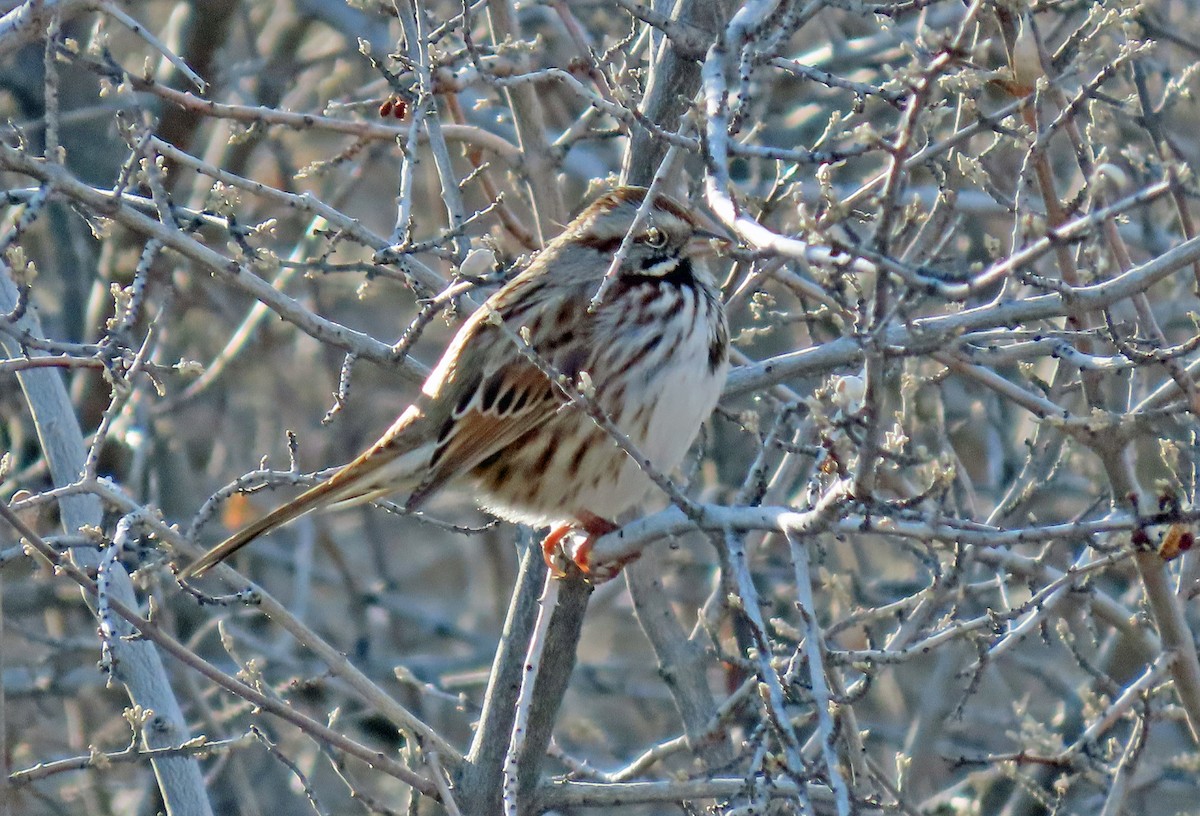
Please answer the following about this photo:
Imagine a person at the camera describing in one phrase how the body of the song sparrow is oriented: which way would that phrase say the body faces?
to the viewer's right
